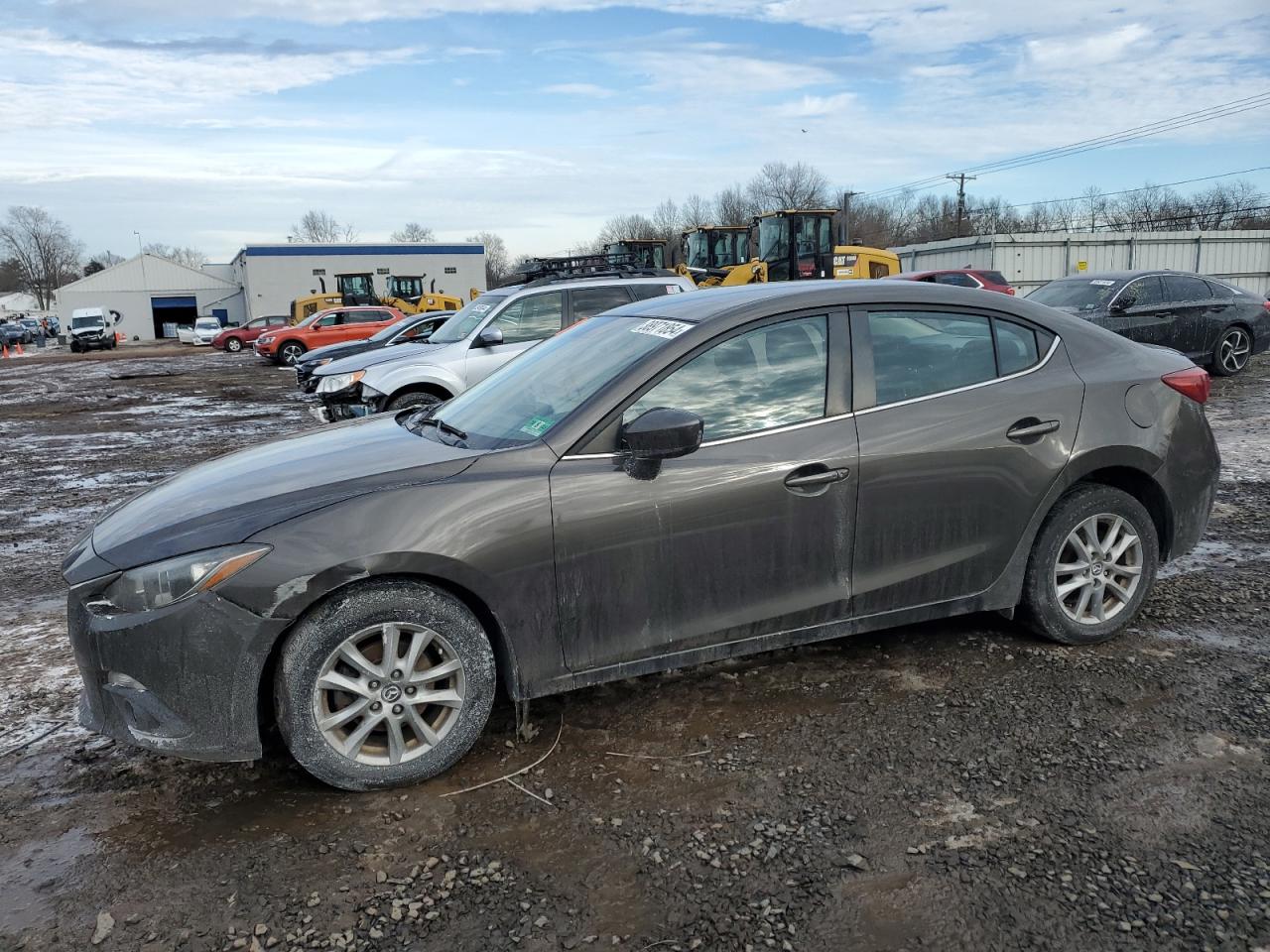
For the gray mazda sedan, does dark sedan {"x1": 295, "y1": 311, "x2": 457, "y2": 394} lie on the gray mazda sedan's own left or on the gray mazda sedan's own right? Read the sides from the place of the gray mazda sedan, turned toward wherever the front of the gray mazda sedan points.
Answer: on the gray mazda sedan's own right

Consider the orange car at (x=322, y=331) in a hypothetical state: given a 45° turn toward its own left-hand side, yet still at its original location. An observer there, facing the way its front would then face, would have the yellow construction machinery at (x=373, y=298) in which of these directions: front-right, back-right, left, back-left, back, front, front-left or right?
back

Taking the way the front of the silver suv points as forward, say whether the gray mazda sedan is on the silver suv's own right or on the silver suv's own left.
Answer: on the silver suv's own left

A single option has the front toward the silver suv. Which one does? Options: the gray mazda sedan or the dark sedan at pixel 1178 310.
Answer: the dark sedan

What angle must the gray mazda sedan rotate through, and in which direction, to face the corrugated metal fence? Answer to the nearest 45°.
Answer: approximately 180°

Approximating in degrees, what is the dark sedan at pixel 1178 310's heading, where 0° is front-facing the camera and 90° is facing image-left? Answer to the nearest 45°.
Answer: approximately 45°

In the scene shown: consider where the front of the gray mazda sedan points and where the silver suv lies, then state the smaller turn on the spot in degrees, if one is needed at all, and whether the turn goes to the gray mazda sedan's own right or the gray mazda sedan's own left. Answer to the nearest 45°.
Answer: approximately 135° to the gray mazda sedan's own right

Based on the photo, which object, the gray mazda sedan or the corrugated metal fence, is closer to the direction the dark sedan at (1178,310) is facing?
the gray mazda sedan
